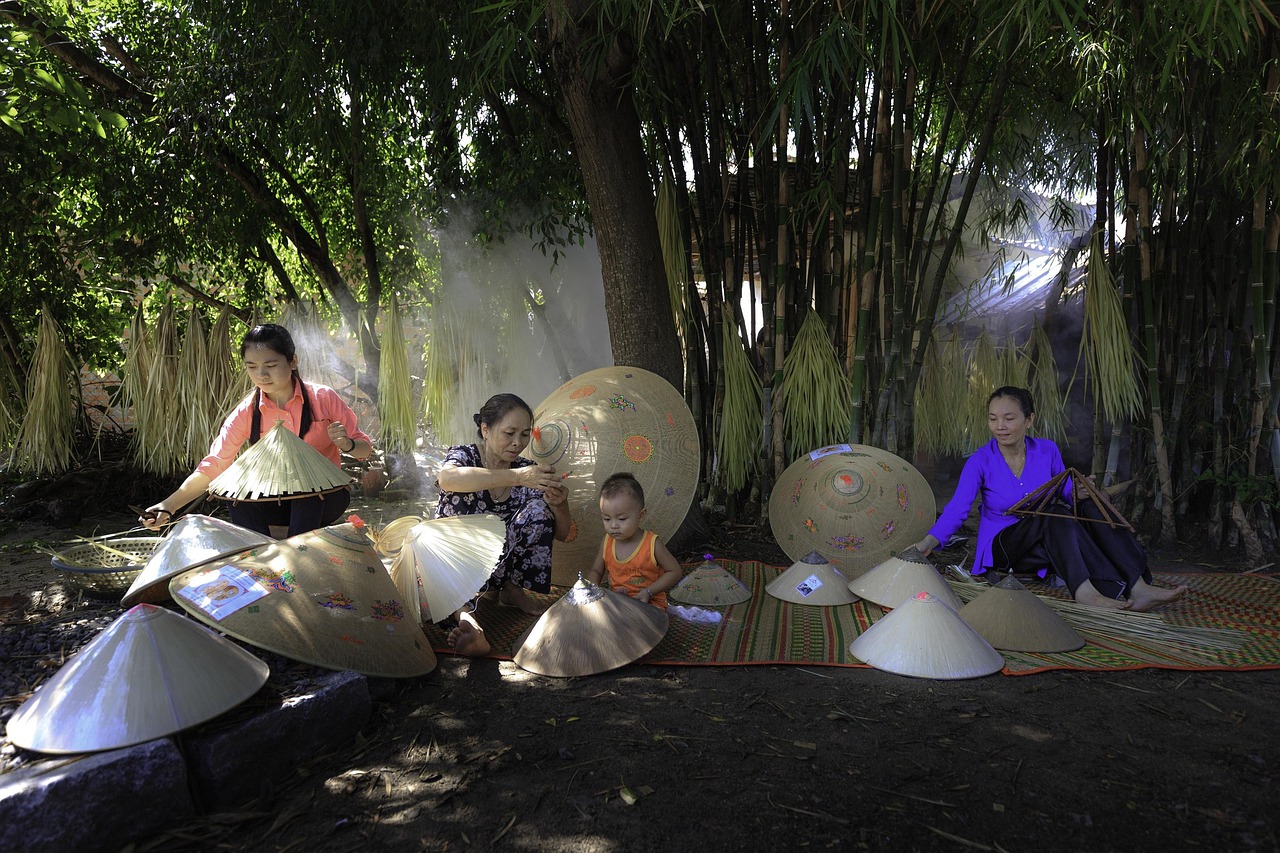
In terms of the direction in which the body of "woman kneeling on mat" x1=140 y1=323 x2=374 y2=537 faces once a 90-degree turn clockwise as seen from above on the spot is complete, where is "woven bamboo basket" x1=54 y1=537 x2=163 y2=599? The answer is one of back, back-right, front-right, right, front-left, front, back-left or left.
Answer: front

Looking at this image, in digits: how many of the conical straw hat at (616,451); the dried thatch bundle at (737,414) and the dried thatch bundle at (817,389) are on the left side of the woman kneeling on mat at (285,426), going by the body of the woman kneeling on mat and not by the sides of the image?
3

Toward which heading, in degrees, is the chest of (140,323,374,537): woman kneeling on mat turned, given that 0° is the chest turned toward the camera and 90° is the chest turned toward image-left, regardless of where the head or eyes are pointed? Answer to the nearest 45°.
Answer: approximately 0°

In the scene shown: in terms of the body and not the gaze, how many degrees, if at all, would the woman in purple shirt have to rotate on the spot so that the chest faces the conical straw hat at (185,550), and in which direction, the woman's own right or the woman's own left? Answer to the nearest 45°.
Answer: approximately 90° to the woman's own right

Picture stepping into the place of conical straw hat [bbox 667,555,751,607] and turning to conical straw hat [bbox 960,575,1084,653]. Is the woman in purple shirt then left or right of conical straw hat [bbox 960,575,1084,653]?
left

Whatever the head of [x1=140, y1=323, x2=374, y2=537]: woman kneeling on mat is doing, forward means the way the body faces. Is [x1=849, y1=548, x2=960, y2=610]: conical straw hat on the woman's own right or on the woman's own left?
on the woman's own left
